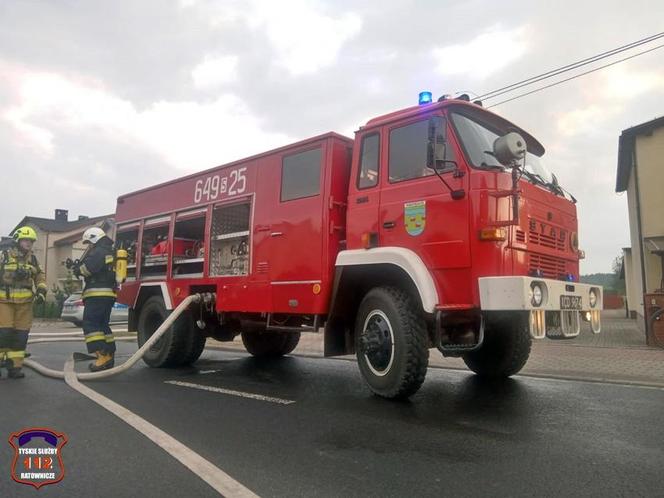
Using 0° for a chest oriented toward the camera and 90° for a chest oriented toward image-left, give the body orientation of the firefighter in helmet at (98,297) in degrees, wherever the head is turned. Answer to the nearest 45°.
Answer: approximately 90°

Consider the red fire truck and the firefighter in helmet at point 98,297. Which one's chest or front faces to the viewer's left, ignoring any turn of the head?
the firefighter in helmet

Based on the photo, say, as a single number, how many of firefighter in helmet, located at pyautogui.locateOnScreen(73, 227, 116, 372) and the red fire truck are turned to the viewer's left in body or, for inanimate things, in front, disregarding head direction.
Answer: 1

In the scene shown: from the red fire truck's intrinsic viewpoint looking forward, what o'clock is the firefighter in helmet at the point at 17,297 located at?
The firefighter in helmet is roughly at 5 o'clock from the red fire truck.

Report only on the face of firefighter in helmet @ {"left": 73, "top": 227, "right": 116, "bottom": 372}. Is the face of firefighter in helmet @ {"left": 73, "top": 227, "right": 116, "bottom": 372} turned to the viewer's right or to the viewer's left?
to the viewer's left

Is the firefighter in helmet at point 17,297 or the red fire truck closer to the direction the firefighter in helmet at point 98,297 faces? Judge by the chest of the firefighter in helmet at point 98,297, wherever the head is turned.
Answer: the firefighter in helmet

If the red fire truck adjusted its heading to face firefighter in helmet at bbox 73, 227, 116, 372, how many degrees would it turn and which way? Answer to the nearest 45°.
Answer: approximately 135° to its right
